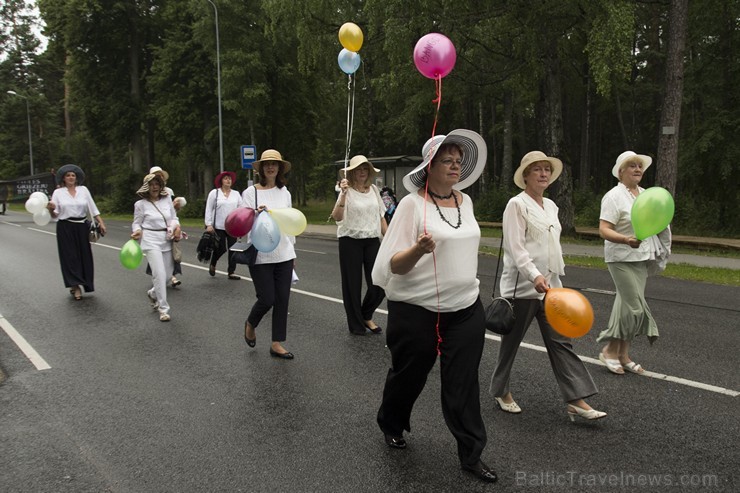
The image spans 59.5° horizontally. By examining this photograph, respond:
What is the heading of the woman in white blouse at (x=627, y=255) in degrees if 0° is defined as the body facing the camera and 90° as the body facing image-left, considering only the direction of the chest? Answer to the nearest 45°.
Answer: approximately 315°

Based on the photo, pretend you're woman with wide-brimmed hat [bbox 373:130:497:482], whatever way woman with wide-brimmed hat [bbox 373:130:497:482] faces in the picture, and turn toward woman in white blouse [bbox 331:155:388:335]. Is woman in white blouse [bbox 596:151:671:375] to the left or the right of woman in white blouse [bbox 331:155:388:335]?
right

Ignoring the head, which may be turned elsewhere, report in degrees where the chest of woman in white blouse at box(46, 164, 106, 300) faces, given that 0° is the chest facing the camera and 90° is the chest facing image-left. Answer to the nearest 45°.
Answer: approximately 0°

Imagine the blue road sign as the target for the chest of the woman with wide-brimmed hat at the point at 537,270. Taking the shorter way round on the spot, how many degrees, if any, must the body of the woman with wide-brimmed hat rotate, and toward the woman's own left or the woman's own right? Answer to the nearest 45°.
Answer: approximately 180°

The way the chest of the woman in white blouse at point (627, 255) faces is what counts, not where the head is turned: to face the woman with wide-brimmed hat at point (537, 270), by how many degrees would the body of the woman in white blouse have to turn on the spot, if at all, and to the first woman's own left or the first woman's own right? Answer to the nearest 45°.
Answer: approximately 90° to the first woman's own right

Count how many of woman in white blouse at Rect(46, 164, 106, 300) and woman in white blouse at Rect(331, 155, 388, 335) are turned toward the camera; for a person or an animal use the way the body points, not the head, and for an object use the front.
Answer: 2

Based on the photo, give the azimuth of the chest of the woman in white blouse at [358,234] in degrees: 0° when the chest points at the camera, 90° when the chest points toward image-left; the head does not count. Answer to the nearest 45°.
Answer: approximately 0°

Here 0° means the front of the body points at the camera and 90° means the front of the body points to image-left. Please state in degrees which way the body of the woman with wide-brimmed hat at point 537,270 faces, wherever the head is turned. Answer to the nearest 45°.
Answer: approximately 315°

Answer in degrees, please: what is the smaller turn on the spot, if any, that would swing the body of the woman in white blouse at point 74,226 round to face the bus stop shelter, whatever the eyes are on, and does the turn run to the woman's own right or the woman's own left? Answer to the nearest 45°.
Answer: approximately 135° to the woman's own left

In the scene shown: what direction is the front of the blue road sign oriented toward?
toward the camera

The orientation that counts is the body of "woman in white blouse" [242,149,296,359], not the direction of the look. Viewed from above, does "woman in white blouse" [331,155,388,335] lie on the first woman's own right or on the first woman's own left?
on the first woman's own left

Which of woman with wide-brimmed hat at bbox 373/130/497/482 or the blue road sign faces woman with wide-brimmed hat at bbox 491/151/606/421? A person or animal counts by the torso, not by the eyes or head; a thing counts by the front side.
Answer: the blue road sign
